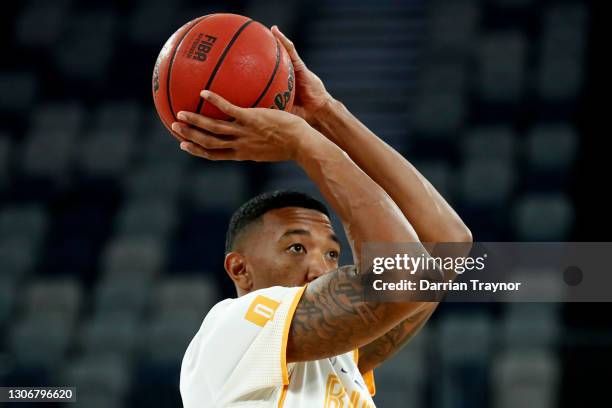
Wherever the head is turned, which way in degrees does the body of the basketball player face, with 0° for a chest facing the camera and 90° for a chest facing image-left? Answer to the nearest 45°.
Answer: approximately 315°

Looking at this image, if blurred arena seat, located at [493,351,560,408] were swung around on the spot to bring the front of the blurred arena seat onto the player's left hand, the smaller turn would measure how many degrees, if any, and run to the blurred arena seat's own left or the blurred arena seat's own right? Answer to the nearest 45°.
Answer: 0° — it already faces it

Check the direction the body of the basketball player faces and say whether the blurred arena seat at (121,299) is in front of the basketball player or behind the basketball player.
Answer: behind

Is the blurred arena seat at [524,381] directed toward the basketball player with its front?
yes

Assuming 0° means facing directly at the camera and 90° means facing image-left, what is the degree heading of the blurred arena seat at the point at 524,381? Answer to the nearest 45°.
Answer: approximately 0°

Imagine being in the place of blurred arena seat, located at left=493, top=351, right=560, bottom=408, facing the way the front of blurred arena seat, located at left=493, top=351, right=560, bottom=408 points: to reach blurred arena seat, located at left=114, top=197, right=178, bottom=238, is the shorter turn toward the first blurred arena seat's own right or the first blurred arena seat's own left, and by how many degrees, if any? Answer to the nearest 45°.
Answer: approximately 90° to the first blurred arena seat's own right

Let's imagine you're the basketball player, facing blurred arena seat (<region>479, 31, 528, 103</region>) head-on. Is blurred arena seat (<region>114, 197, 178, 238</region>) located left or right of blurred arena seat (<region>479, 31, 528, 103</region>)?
left

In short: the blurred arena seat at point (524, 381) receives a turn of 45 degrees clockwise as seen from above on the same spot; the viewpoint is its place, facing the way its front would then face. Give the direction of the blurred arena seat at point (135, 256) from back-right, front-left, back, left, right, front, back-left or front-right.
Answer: front-right

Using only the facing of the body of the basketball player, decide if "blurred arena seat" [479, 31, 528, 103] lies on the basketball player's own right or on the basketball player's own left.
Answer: on the basketball player's own left
